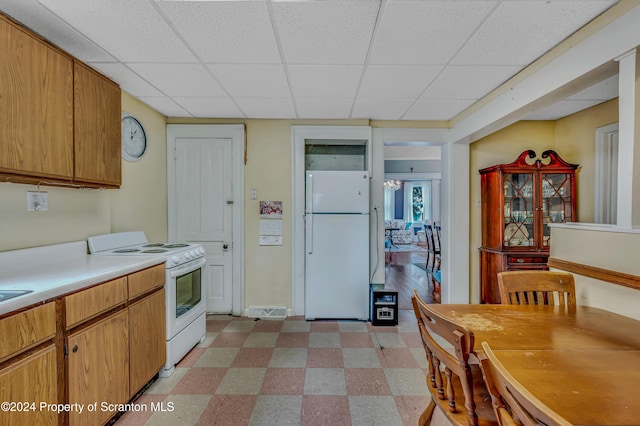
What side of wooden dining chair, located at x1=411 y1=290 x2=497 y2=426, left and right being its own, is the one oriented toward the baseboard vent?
left

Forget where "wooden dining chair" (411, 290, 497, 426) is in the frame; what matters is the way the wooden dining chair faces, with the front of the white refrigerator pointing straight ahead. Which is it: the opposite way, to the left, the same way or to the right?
to the left

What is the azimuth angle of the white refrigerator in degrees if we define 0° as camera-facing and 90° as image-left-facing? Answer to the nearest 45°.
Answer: approximately 0°

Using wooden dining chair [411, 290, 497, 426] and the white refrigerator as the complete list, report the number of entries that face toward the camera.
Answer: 1

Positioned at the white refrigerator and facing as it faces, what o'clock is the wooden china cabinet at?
The wooden china cabinet is roughly at 9 o'clock from the white refrigerator.

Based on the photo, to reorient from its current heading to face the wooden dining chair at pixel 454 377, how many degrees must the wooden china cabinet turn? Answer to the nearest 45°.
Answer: approximately 45° to its right

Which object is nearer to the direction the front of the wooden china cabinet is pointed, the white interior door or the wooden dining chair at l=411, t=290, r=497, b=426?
the wooden dining chair

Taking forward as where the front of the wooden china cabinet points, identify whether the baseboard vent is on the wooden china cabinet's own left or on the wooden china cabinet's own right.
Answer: on the wooden china cabinet's own right

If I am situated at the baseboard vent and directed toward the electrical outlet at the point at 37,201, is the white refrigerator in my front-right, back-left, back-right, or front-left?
back-left

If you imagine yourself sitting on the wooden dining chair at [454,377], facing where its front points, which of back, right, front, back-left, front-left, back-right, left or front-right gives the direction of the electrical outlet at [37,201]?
back-left

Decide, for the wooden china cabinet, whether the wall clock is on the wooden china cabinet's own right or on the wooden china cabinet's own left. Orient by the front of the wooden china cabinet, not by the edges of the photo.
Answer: on the wooden china cabinet's own right

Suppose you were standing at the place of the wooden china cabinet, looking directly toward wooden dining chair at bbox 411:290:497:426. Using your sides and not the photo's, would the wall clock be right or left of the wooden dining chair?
right

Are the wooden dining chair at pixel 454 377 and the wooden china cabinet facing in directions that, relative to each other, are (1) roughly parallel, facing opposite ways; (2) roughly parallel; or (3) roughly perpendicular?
roughly perpendicular
